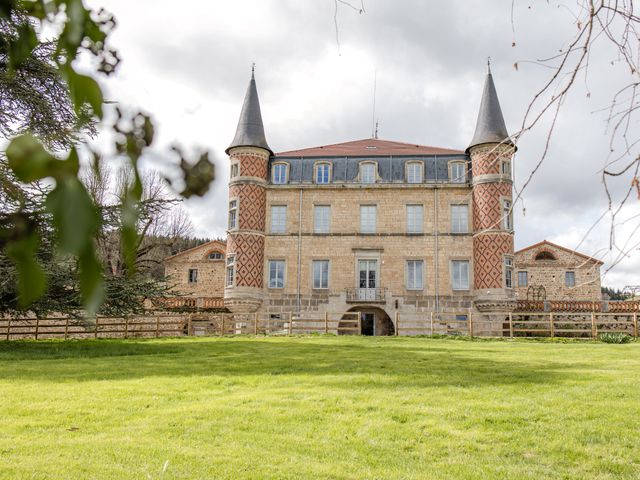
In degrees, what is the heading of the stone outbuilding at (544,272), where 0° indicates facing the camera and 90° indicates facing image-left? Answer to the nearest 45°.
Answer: approximately 0°

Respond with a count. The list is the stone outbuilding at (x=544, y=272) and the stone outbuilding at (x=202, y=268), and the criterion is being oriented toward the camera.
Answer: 2

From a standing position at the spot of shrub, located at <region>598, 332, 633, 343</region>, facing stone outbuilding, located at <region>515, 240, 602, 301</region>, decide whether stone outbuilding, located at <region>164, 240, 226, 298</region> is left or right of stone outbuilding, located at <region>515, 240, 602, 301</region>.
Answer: left

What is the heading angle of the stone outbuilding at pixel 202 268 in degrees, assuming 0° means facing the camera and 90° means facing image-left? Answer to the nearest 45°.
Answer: approximately 0°

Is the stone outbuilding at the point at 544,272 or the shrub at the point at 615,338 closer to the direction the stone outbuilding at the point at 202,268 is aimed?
the shrub

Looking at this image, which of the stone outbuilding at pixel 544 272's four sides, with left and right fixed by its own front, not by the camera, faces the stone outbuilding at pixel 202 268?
right

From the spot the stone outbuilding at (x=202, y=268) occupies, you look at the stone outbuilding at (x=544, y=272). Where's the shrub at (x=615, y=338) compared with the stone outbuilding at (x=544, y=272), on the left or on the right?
right
